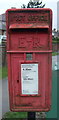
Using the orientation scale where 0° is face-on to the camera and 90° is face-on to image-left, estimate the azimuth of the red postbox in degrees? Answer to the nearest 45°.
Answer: approximately 0°
